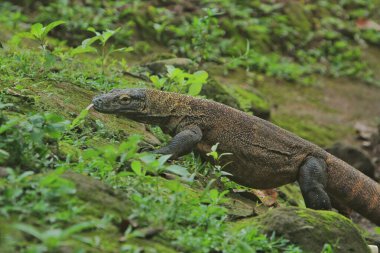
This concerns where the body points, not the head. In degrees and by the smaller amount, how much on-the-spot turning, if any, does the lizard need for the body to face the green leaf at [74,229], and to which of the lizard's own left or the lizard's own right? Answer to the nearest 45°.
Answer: approximately 90° to the lizard's own left

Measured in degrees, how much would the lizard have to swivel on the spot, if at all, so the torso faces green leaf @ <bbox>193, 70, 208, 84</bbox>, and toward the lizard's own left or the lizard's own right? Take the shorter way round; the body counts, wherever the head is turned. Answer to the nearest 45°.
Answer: approximately 45° to the lizard's own right

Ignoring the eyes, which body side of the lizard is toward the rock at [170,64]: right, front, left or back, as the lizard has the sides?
right

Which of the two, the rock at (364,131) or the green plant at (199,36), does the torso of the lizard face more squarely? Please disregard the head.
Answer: the green plant

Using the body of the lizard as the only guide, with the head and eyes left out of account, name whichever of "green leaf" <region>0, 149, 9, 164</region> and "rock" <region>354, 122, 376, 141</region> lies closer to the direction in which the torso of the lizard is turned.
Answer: the green leaf

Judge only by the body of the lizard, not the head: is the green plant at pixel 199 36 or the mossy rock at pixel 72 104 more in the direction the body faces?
the mossy rock

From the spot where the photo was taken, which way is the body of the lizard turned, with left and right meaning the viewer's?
facing to the left of the viewer

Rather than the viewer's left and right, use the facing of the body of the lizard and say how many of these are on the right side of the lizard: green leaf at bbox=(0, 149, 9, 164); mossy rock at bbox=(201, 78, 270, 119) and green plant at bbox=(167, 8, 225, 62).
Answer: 2

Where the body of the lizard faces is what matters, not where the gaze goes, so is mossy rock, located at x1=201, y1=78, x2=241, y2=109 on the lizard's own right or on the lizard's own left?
on the lizard's own right

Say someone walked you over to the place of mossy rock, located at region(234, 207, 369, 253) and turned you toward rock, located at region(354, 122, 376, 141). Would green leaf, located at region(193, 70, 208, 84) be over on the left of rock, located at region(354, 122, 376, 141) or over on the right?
left

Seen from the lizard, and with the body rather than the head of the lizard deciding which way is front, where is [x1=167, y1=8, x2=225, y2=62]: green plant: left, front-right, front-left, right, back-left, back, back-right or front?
right

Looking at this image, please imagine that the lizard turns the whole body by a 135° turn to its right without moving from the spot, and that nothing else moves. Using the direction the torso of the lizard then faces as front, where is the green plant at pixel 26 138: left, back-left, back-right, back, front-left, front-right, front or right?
back

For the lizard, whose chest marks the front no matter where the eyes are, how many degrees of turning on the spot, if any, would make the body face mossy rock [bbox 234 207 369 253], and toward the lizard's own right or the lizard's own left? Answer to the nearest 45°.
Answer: approximately 90° to the lizard's own left

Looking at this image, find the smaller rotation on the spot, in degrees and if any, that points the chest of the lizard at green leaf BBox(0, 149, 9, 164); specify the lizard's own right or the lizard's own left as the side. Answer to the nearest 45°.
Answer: approximately 45° to the lizard's own left

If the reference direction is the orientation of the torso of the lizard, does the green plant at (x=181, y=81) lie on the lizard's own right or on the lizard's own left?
on the lizard's own right
